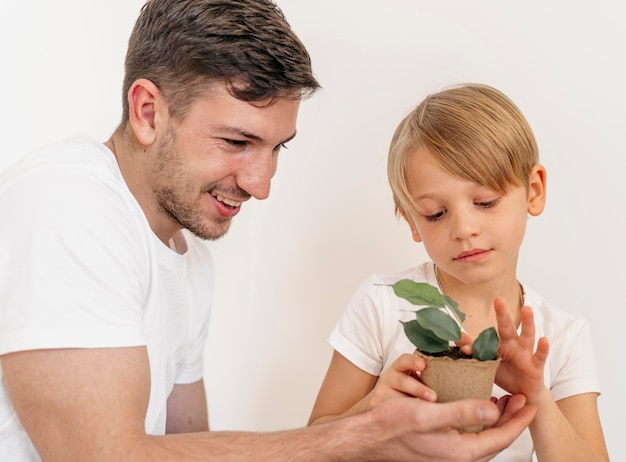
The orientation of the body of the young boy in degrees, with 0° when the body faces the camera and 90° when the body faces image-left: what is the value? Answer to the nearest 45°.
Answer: approximately 0°

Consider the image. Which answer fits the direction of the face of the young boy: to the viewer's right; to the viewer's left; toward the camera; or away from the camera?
toward the camera

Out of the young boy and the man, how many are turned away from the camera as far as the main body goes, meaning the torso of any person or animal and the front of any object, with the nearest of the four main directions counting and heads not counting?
0

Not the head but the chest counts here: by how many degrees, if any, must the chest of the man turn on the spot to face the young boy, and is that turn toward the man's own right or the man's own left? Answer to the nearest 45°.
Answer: approximately 45° to the man's own left

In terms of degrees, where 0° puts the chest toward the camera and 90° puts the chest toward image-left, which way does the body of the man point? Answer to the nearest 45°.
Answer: approximately 315°

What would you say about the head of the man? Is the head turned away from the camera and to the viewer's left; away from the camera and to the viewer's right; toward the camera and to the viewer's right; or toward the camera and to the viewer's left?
toward the camera and to the viewer's right

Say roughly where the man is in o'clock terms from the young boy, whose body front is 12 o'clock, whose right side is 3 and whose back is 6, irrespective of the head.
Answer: The man is roughly at 2 o'clock from the young boy.

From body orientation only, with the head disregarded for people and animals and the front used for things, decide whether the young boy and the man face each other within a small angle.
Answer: no
